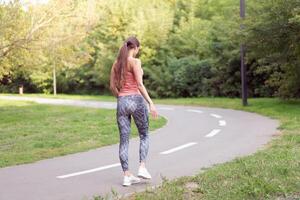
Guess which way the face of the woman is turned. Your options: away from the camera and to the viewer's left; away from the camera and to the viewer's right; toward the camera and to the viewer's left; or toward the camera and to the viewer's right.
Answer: away from the camera and to the viewer's right

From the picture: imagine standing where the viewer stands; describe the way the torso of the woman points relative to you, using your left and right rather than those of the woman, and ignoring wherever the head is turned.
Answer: facing away from the viewer and to the right of the viewer
